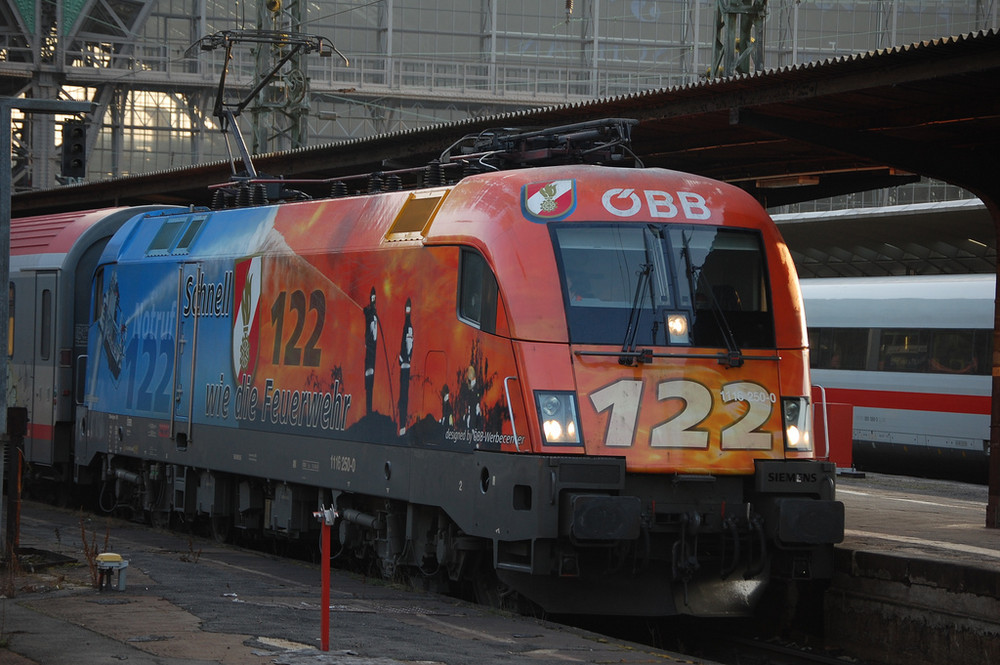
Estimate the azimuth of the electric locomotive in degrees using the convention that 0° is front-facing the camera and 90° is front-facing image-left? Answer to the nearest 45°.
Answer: approximately 315°

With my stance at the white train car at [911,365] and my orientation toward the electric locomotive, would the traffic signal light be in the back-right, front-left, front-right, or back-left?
front-right

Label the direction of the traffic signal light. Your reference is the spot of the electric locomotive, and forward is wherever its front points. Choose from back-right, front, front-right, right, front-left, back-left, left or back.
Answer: back

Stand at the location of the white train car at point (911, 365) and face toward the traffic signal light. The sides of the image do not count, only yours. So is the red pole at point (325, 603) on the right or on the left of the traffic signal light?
left

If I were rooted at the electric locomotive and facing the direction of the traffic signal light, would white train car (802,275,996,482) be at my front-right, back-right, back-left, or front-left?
front-right

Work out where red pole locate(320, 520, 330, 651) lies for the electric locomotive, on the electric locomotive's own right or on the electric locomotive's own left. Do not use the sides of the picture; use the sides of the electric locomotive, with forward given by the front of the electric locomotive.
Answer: on the electric locomotive's own right

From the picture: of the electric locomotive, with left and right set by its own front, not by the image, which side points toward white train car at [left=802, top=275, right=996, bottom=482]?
left
